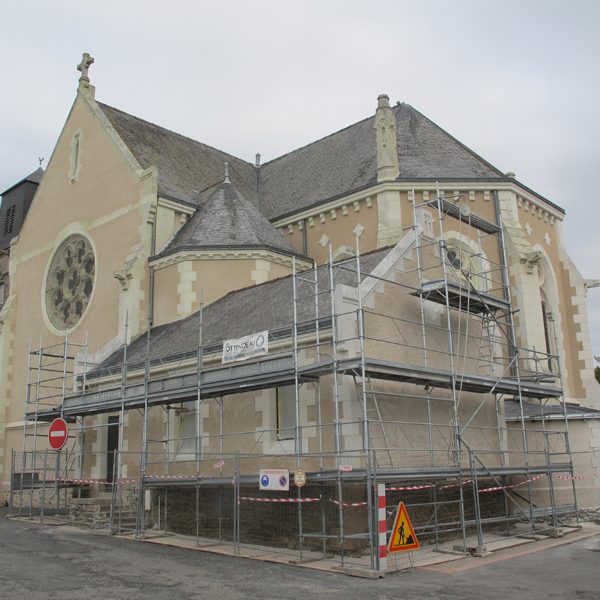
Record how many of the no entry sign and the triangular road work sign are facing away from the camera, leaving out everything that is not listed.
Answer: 0

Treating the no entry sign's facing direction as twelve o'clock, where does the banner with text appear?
The banner with text is roughly at 9 o'clock from the no entry sign.

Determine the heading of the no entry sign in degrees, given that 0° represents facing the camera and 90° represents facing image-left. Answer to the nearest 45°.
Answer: approximately 45°

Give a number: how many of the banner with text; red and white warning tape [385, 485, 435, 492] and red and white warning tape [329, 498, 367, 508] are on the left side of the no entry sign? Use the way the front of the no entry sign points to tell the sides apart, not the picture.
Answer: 3

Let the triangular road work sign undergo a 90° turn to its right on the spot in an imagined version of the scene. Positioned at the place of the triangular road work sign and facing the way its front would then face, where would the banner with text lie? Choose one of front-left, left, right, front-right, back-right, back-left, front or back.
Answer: right

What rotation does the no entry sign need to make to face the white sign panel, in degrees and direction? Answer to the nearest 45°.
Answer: approximately 90° to its left

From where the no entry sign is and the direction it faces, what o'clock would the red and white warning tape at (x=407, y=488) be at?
The red and white warning tape is roughly at 9 o'clock from the no entry sign.

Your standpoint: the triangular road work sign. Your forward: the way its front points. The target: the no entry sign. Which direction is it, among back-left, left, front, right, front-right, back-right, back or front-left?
back
